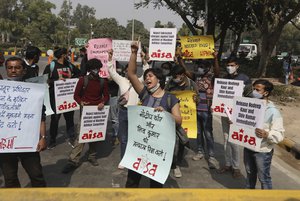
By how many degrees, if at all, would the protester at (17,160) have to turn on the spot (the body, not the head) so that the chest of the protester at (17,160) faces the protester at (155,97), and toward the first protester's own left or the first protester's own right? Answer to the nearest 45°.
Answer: approximately 90° to the first protester's own left

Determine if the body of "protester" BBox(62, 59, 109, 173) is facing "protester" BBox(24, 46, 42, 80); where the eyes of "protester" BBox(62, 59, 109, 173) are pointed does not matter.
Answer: no

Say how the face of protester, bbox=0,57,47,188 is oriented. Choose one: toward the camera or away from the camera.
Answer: toward the camera

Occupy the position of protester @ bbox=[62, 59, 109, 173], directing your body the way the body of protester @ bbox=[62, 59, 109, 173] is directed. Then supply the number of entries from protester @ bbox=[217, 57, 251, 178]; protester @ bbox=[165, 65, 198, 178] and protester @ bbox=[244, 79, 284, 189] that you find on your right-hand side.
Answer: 0

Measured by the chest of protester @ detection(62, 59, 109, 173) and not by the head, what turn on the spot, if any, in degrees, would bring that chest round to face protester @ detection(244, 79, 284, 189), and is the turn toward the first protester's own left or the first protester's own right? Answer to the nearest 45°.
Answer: approximately 45° to the first protester's own left

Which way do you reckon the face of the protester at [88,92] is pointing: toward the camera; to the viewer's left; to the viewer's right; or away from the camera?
toward the camera

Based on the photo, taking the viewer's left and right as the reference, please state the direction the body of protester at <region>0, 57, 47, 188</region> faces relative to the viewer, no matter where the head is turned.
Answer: facing the viewer

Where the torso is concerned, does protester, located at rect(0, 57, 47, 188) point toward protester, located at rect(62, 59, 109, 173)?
no

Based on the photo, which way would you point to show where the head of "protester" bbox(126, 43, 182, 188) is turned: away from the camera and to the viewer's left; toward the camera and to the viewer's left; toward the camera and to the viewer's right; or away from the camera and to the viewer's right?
toward the camera and to the viewer's left

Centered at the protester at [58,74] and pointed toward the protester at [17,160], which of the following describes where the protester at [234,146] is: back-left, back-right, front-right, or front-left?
front-left

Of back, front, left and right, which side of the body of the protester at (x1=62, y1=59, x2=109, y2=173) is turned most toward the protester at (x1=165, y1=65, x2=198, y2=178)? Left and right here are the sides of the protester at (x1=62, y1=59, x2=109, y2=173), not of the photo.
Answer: left

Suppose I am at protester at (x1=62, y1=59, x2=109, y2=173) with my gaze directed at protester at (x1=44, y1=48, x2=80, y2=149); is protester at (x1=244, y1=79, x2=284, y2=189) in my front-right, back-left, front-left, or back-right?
back-right

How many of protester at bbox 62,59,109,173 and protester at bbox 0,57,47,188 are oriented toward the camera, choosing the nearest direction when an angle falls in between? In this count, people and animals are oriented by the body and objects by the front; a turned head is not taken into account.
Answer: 2

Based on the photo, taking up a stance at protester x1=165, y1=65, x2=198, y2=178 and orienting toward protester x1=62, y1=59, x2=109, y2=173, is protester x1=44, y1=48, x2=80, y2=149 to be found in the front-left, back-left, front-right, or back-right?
front-right

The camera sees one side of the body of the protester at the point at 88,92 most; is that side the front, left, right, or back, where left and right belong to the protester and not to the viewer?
front

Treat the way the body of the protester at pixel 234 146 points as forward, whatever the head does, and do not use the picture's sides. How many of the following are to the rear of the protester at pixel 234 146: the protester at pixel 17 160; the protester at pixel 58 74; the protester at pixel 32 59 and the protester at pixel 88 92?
0

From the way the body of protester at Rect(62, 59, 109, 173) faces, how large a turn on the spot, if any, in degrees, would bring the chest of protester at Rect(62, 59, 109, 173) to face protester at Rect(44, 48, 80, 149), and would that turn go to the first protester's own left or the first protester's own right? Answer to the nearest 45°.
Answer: approximately 135° to the first protester's own right
